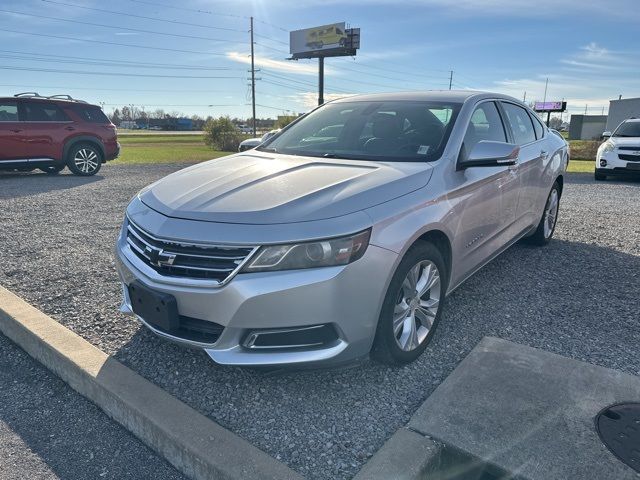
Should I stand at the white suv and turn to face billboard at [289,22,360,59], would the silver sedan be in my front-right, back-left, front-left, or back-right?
back-left

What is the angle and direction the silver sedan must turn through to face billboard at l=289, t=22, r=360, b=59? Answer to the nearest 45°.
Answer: approximately 135° to its right

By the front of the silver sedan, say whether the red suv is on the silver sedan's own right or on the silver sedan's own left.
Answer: on the silver sedan's own right

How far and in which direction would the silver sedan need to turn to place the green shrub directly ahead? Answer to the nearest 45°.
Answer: approximately 135° to its right

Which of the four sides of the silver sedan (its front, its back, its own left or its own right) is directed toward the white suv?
back

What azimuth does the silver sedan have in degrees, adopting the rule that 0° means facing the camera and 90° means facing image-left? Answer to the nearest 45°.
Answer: approximately 45°
